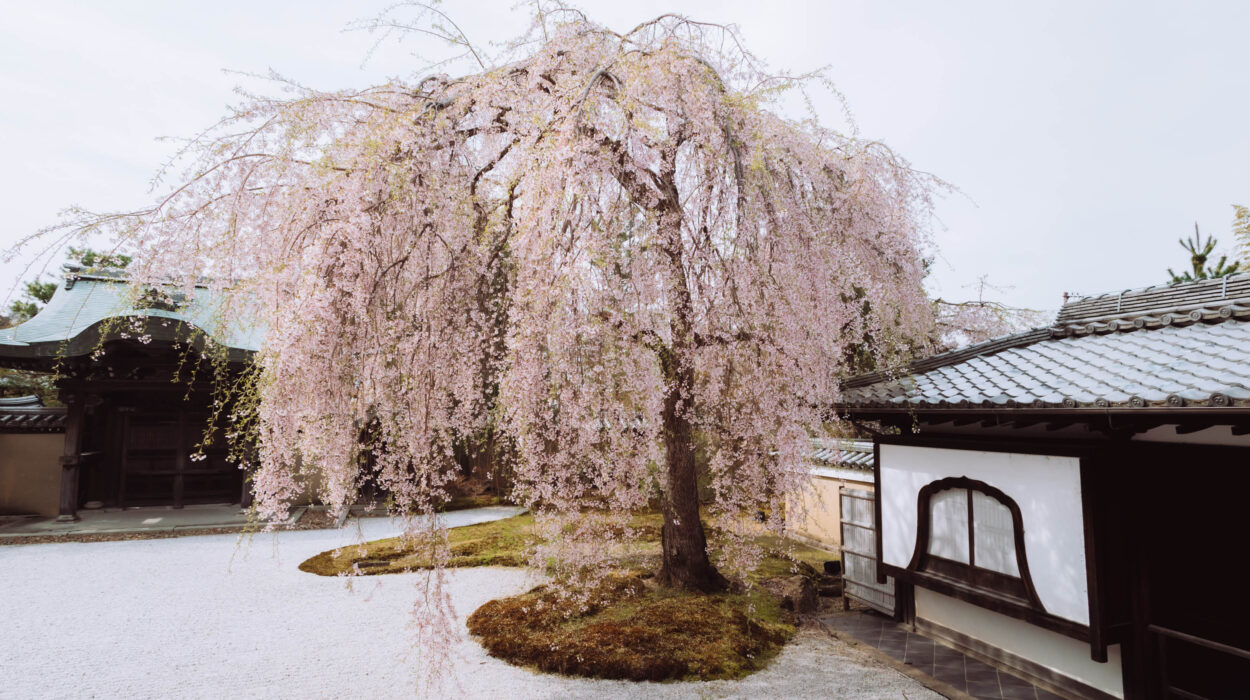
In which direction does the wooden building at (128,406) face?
toward the camera

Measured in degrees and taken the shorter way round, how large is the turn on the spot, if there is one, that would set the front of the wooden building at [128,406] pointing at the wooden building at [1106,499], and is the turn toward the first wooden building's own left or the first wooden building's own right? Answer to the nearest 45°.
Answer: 0° — it already faces it

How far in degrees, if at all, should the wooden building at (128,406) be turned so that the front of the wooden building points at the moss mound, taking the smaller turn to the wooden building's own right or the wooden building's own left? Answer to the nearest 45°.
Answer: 0° — it already faces it

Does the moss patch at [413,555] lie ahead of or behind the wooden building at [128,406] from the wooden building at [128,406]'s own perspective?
ahead

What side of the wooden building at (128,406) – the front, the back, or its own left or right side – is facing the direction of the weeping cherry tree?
front
